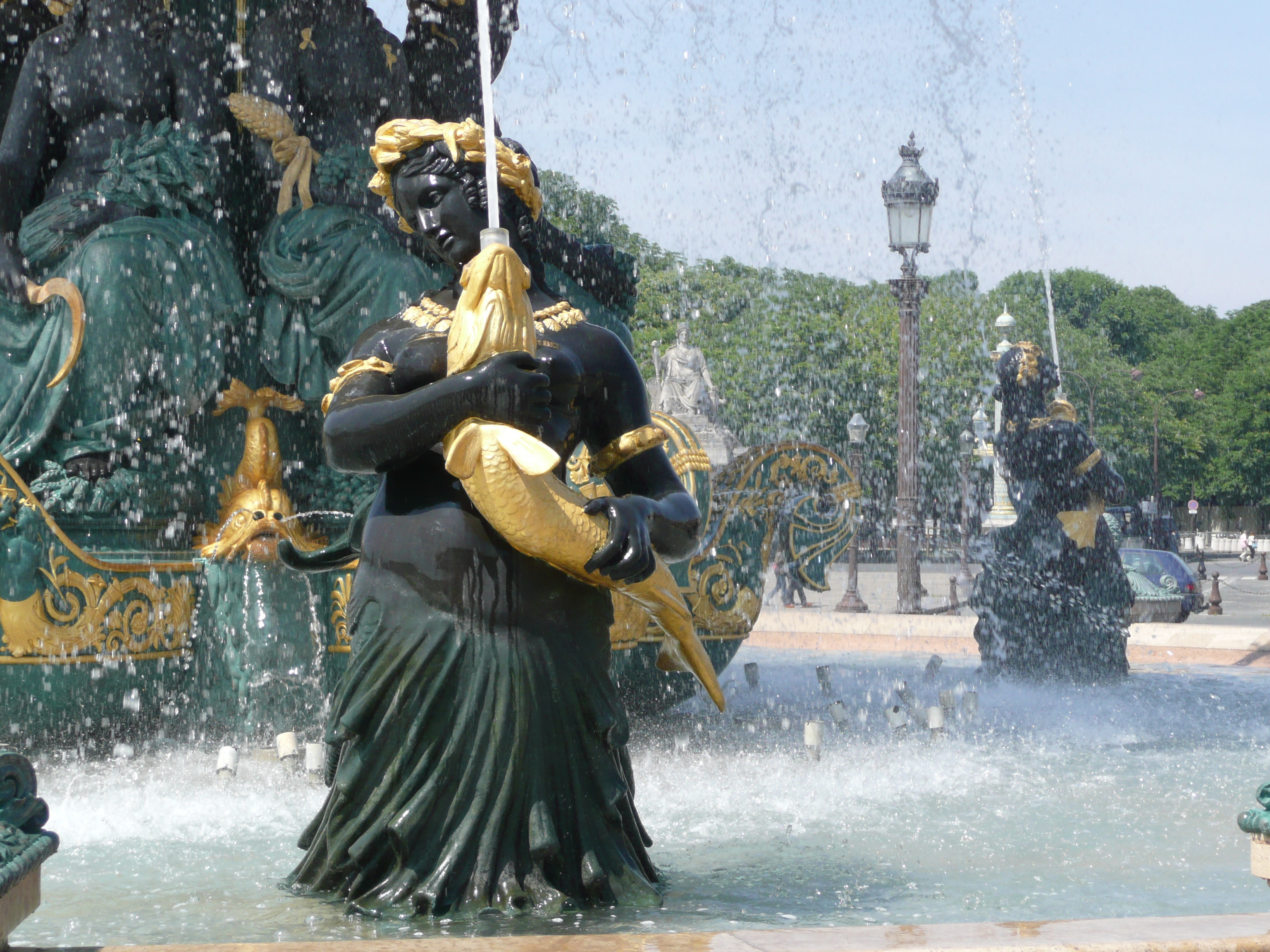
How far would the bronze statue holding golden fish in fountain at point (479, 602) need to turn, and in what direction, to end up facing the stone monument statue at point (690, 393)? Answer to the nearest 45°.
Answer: approximately 180°

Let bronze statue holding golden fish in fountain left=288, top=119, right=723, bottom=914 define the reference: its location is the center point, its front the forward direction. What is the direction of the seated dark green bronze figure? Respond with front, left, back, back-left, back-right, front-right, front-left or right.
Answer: back

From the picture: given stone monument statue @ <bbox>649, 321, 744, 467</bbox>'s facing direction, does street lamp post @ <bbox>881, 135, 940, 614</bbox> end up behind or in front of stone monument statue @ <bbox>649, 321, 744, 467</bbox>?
in front

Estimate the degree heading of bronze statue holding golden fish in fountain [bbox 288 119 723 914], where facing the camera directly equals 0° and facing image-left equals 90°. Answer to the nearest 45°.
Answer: approximately 0°

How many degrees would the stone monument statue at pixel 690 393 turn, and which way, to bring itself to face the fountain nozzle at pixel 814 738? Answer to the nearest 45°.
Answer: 0° — it already faces it

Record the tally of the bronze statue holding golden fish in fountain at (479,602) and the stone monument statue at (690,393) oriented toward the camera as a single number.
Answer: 2

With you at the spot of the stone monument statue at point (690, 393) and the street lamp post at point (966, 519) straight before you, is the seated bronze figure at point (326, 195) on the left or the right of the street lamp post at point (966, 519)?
right

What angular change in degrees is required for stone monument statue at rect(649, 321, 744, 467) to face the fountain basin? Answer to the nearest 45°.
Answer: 0° — it already faces it

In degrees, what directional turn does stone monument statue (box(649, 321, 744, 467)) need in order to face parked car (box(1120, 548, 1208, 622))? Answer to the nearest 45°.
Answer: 0° — it already faces it
